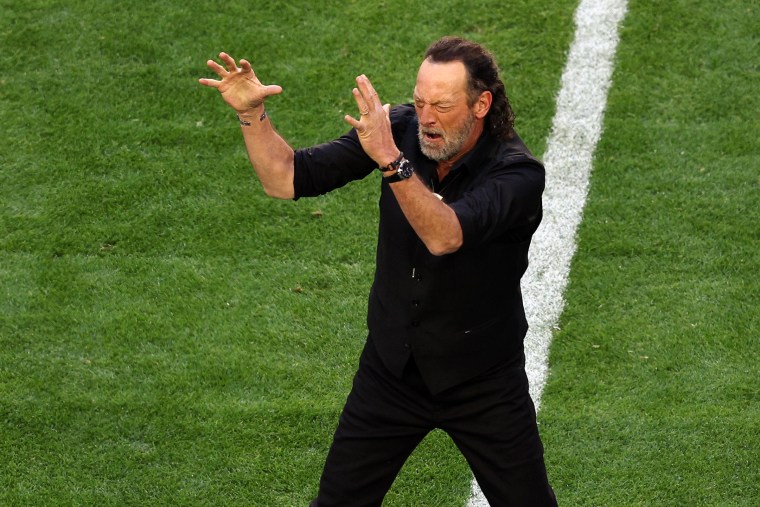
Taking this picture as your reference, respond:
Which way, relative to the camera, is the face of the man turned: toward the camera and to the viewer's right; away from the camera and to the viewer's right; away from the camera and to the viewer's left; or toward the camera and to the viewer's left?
toward the camera and to the viewer's left

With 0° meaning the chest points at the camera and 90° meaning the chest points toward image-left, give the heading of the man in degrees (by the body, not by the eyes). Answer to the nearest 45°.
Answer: approximately 45°
